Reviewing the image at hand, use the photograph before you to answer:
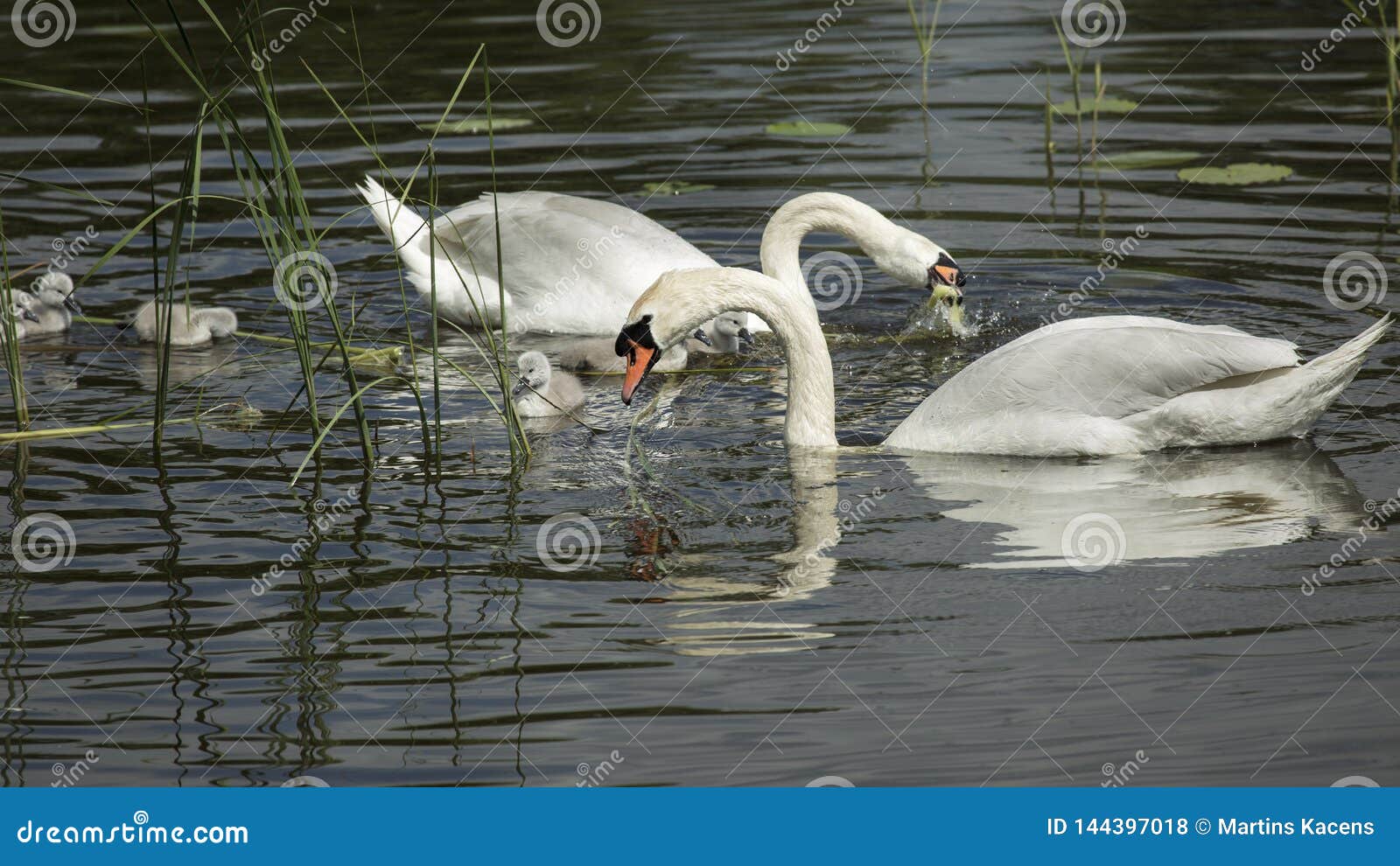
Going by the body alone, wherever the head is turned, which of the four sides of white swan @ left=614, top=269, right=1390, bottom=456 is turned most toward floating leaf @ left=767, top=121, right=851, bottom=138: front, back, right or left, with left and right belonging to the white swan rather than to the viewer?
right

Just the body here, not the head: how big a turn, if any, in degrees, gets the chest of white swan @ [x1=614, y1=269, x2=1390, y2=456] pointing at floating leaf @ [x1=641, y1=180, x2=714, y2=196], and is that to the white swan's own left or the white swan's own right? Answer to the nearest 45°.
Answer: approximately 45° to the white swan's own right

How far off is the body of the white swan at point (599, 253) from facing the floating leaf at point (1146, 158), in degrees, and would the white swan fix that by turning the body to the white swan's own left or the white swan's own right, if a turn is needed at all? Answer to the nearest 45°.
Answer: approximately 45° to the white swan's own left

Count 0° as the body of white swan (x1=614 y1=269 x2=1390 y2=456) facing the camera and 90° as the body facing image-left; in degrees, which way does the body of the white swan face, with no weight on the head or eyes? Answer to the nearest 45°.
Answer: approximately 90°

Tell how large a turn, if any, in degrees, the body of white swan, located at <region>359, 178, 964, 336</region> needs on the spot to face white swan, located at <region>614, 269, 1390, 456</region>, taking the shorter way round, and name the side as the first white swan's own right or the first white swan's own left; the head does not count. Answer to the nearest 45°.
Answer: approximately 45° to the first white swan's own right

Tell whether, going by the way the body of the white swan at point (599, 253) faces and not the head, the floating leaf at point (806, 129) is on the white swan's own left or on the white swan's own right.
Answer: on the white swan's own left

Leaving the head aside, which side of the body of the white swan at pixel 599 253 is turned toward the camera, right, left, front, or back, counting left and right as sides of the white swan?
right

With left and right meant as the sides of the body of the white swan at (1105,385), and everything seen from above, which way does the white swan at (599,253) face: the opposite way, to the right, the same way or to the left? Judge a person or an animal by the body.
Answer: the opposite way

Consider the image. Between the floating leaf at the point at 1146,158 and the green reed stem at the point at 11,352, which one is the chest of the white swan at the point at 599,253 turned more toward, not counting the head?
the floating leaf

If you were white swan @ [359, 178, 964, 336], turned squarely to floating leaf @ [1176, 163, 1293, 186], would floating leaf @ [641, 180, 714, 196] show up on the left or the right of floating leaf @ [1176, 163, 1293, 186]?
left

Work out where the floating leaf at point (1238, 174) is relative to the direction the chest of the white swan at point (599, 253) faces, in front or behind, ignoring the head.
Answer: in front

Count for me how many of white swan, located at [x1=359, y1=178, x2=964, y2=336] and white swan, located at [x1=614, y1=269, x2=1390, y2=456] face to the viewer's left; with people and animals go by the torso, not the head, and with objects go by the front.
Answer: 1
